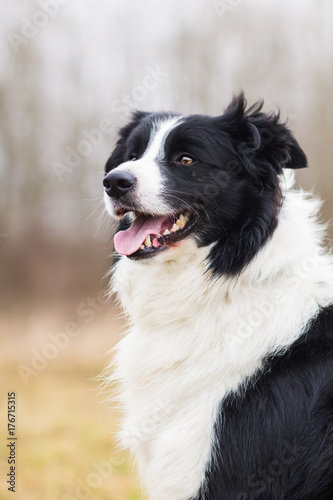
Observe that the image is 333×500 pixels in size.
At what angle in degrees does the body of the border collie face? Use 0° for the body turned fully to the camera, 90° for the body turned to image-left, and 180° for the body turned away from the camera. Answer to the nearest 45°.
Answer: approximately 45°
